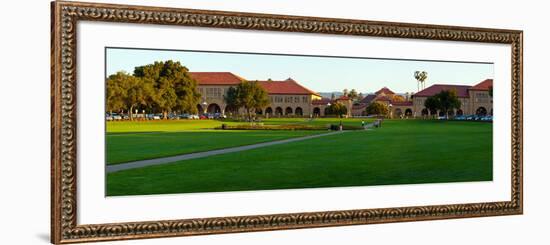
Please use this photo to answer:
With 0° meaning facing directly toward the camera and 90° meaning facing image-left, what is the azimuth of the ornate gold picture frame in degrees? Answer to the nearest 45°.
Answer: approximately 315°
